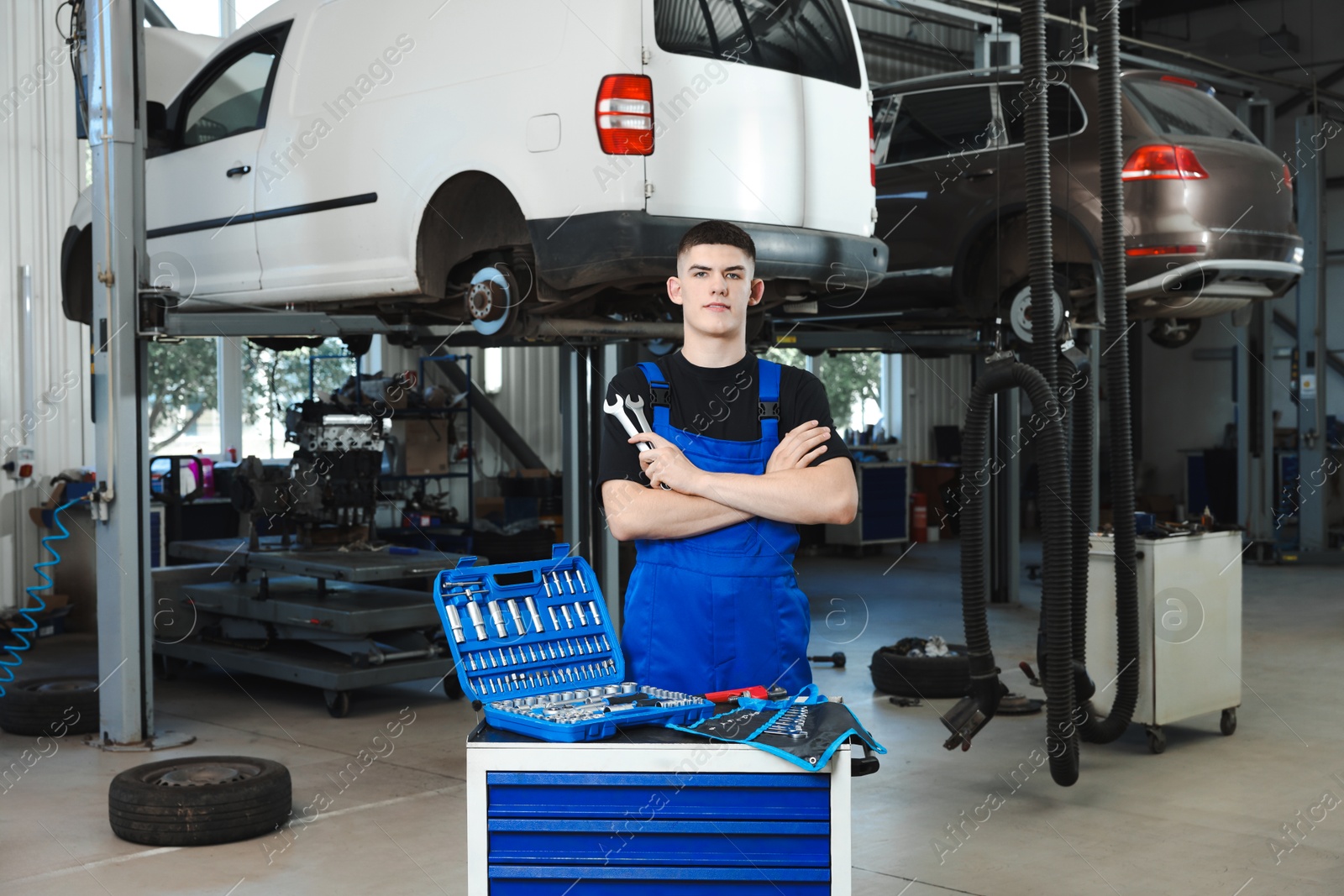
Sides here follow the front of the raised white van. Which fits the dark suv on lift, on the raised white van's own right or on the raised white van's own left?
on the raised white van's own right

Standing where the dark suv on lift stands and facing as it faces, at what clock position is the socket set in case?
The socket set in case is roughly at 8 o'clock from the dark suv on lift.

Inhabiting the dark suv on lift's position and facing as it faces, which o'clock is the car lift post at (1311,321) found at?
The car lift post is roughly at 2 o'clock from the dark suv on lift.

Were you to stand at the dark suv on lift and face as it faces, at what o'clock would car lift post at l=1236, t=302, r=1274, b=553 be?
The car lift post is roughly at 2 o'clock from the dark suv on lift.

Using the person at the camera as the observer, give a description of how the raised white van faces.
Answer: facing away from the viewer and to the left of the viewer

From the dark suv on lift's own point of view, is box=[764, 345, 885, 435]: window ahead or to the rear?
ahead

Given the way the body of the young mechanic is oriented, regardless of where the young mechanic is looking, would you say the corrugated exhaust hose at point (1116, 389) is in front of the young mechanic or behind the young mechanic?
behind

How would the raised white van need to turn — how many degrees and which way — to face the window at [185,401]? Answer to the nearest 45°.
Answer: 0° — it already faces it

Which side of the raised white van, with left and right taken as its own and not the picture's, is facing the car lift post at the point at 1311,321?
right

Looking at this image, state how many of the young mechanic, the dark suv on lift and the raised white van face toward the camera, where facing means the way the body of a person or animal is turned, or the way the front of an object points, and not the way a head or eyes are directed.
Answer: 1

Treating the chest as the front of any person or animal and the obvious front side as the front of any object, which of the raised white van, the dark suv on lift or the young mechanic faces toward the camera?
the young mechanic

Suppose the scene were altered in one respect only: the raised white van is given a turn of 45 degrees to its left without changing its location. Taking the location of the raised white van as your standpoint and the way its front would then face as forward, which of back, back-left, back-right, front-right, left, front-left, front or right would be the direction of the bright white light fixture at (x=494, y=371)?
right
